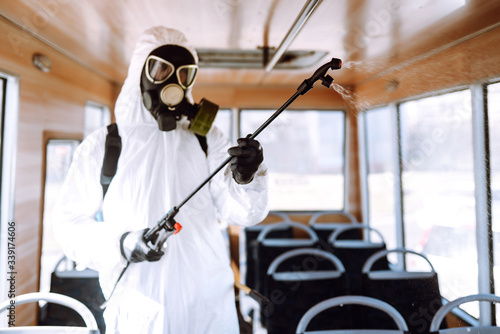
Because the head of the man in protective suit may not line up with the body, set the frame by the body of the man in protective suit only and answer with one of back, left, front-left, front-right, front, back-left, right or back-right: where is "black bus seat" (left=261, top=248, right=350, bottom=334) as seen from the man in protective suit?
left

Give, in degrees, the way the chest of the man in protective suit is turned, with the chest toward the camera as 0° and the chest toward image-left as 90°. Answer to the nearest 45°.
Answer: approximately 315°

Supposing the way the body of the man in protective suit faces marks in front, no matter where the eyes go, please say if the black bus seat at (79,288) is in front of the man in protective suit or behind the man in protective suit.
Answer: behind

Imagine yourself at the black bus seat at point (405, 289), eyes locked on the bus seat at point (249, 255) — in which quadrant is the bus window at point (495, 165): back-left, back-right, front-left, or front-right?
back-right
